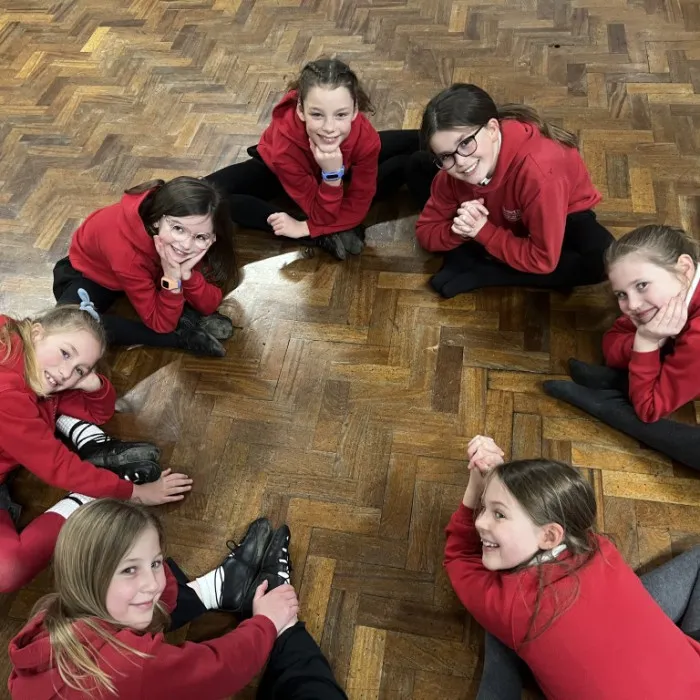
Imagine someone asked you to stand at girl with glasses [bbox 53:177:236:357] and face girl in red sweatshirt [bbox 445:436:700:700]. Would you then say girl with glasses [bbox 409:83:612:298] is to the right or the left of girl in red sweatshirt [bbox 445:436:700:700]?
left

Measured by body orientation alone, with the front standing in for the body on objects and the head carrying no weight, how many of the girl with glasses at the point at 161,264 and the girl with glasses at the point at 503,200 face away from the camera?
0

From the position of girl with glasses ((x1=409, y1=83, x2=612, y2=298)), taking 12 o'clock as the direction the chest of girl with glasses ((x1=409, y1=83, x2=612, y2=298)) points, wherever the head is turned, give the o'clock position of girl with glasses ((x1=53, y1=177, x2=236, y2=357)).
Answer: girl with glasses ((x1=53, y1=177, x2=236, y2=357)) is roughly at 1 o'clock from girl with glasses ((x1=409, y1=83, x2=612, y2=298)).

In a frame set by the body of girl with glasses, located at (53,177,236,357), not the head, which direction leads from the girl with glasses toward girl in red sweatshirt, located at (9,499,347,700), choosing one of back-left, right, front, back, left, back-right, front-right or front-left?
front-right

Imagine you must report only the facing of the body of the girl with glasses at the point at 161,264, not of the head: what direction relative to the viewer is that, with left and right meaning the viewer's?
facing the viewer and to the right of the viewer

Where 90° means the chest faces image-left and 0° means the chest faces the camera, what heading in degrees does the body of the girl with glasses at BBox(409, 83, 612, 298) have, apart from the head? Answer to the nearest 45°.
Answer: approximately 45°

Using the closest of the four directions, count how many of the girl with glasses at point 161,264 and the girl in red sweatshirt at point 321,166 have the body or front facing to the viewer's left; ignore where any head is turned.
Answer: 0

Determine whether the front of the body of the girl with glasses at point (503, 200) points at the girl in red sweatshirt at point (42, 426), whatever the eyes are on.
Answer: yes

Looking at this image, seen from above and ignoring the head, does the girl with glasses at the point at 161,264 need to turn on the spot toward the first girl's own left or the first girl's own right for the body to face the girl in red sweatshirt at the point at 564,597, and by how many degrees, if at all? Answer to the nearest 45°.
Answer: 0° — they already face them

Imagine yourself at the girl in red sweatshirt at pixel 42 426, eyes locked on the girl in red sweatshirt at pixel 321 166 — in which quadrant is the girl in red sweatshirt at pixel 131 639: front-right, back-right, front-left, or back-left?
back-right
